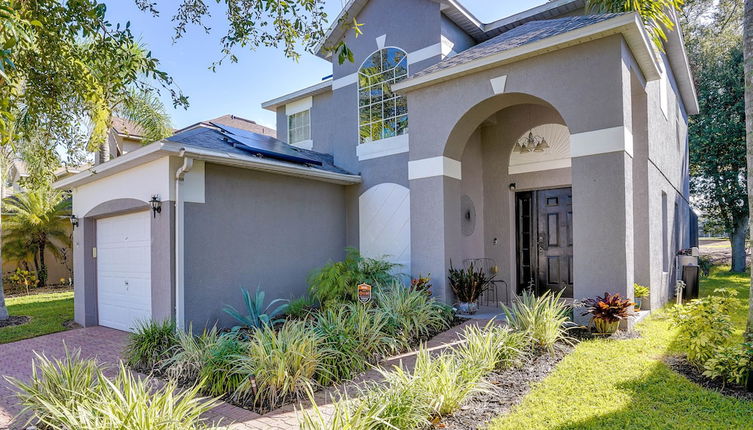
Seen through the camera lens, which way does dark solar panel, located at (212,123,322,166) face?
facing the viewer and to the right of the viewer

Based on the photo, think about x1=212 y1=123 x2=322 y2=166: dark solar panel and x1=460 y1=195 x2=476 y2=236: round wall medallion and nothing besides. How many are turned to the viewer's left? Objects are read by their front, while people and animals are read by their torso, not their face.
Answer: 0

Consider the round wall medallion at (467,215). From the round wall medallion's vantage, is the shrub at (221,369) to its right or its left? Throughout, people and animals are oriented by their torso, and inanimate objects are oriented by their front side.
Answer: on its right

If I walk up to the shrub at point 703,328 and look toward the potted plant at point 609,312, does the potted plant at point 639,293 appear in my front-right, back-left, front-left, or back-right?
front-right

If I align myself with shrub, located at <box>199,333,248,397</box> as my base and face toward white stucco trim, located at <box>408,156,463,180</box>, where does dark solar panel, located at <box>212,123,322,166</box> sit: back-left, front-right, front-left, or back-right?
front-left

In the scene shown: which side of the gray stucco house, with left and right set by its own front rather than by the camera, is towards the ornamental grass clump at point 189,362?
front

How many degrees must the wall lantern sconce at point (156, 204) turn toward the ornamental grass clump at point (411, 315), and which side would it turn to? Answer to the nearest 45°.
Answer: approximately 90° to its left

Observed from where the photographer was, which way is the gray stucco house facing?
facing the viewer and to the left of the viewer

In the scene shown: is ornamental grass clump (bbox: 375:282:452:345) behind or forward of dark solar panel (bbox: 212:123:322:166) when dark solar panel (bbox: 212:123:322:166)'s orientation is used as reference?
forward

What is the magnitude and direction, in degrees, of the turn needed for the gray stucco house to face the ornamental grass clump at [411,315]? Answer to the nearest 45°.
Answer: approximately 45° to its left

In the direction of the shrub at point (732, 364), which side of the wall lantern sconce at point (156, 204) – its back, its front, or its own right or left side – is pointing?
left

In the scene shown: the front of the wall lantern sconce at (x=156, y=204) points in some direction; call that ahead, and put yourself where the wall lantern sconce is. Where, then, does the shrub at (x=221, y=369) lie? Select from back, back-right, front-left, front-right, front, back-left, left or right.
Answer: front-left

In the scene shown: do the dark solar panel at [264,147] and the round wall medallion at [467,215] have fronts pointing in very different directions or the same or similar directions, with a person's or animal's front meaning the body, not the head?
same or similar directions

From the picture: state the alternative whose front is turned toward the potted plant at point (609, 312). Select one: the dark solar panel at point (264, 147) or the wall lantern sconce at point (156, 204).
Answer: the dark solar panel

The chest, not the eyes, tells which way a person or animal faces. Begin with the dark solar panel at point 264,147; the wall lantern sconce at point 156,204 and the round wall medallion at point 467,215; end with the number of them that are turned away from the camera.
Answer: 0

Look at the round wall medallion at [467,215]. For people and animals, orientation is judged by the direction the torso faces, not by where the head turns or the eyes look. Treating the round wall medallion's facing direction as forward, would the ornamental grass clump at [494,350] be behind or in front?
in front
